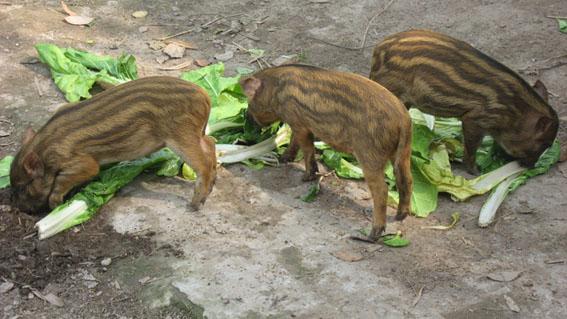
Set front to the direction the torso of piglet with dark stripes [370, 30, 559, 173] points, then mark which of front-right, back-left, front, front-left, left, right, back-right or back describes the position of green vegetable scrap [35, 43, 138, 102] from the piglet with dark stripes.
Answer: back-right

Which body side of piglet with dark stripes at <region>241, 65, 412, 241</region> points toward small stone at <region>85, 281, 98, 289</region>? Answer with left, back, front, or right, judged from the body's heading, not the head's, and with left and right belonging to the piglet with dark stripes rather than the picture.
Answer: left

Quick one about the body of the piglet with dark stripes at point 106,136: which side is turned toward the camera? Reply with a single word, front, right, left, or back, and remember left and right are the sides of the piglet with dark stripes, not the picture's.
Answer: left

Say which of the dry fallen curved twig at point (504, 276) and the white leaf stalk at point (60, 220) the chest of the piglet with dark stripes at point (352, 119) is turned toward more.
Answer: the white leaf stalk

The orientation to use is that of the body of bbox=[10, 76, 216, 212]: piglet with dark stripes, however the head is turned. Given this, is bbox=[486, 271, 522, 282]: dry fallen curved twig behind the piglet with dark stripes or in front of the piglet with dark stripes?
behind

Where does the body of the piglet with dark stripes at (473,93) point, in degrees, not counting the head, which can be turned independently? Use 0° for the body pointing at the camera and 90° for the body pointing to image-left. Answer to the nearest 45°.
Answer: approximately 315°

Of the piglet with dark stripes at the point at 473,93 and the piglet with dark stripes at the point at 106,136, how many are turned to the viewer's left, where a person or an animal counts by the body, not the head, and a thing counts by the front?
1

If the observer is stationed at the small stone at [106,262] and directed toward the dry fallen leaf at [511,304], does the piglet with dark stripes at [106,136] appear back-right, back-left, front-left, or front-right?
back-left

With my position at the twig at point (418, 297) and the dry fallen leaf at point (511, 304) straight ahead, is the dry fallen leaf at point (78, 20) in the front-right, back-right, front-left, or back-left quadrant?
back-left

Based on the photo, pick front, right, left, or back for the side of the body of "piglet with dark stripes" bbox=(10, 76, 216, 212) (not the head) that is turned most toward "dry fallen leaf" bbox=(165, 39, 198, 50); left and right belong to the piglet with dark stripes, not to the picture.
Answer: right

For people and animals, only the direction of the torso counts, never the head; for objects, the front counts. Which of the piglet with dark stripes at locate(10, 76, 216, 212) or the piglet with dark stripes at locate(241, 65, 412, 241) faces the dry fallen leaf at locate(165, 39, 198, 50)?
the piglet with dark stripes at locate(241, 65, 412, 241)

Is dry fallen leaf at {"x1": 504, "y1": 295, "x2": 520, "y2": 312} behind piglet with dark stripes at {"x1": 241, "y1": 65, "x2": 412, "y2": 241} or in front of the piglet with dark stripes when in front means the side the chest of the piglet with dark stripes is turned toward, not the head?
behind

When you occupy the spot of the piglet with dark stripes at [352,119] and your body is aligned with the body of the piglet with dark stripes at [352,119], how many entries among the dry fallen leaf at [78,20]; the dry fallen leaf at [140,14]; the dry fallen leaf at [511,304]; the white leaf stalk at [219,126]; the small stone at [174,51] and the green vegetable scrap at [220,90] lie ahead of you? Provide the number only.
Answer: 5

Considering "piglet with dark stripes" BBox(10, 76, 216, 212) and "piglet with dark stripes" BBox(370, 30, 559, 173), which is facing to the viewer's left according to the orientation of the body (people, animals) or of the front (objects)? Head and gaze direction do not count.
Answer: "piglet with dark stripes" BBox(10, 76, 216, 212)

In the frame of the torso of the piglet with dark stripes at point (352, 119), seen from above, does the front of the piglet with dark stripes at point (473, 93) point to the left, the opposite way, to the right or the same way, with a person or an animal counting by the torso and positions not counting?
the opposite way
